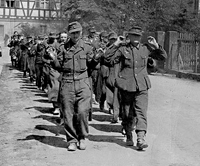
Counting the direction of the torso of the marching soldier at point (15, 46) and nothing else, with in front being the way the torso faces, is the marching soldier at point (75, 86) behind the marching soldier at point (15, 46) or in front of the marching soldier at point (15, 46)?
in front

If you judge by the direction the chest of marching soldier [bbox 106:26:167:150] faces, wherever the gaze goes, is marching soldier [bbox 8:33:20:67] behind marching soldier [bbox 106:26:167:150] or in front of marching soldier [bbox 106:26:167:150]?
behind

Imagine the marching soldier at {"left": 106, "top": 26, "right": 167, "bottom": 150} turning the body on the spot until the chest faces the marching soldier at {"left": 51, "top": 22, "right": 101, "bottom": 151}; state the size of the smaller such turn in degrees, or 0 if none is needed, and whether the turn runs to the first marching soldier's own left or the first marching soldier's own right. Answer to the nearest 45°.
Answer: approximately 90° to the first marching soldier's own right

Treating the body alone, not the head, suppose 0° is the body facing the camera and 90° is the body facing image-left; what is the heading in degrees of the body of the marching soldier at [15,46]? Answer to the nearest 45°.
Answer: approximately 0°

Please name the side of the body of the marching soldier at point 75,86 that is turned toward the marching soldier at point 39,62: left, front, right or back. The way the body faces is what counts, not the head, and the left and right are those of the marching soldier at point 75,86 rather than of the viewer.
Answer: back

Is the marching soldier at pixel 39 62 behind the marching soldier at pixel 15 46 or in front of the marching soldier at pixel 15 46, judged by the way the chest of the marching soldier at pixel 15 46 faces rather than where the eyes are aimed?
in front

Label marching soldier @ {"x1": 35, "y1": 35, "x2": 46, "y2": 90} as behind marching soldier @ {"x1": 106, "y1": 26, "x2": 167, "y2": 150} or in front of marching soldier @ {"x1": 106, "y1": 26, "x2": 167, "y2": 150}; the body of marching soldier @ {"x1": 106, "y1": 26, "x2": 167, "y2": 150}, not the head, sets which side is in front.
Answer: behind
